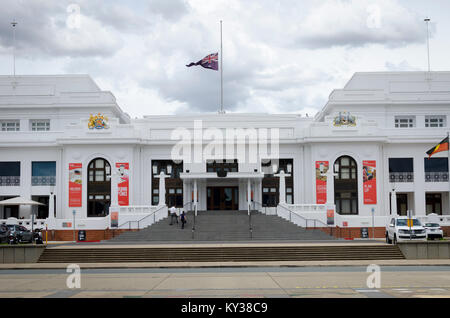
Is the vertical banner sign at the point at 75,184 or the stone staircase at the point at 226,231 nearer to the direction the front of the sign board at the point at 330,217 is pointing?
the stone staircase

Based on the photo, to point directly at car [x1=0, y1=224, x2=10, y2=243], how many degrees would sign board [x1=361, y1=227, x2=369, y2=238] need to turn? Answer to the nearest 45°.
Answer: approximately 45° to its right

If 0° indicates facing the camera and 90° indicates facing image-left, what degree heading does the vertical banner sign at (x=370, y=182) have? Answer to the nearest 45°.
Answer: approximately 0°

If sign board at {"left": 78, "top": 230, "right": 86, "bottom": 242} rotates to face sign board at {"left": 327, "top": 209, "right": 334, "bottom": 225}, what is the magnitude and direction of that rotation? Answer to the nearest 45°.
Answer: approximately 90° to its left

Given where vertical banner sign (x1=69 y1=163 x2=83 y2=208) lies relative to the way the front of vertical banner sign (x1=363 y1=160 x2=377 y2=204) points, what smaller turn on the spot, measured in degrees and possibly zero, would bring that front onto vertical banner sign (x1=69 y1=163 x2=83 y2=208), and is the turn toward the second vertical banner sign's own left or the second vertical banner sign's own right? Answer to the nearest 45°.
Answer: approximately 90° to the second vertical banner sign's own right

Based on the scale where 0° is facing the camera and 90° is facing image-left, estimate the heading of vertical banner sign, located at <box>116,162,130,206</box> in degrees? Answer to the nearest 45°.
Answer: approximately 0°

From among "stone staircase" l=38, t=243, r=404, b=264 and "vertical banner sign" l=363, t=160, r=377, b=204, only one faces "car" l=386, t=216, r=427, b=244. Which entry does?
the vertical banner sign
